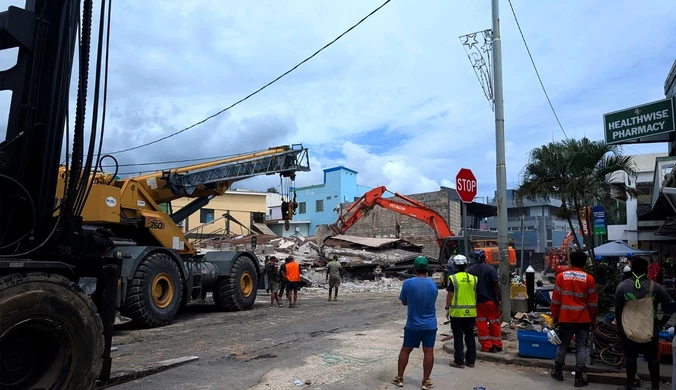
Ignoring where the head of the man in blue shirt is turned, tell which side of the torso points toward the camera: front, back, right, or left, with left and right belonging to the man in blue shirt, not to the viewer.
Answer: back

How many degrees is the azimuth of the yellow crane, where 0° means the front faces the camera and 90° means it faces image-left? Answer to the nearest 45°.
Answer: approximately 225°

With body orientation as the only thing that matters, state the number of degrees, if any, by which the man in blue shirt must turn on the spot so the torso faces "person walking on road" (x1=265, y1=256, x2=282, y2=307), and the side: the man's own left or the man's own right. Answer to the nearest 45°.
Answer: approximately 45° to the man's own left

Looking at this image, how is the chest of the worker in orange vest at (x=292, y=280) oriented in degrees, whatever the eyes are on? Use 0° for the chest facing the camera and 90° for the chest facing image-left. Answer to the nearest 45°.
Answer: approximately 180°

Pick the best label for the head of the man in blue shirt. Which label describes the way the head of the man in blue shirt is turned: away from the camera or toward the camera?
away from the camera
